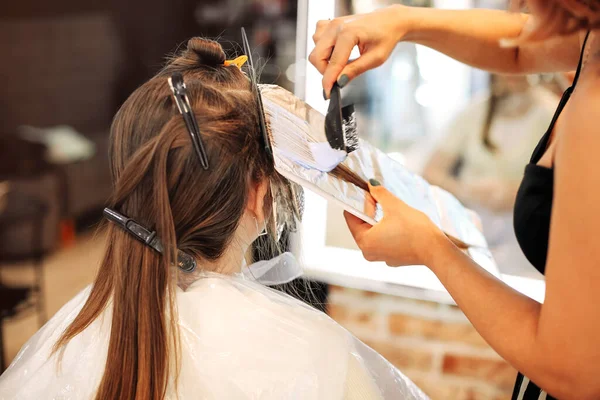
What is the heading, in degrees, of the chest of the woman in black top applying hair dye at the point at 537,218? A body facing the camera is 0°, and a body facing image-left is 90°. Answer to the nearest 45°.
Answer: approximately 90°

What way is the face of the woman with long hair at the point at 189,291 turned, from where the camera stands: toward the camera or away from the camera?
away from the camera

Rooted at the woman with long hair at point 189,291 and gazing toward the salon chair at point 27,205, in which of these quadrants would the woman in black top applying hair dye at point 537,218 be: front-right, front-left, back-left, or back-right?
back-right

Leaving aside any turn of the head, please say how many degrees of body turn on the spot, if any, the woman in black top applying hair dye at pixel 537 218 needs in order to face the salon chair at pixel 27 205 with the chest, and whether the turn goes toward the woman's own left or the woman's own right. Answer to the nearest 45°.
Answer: approximately 45° to the woman's own right
